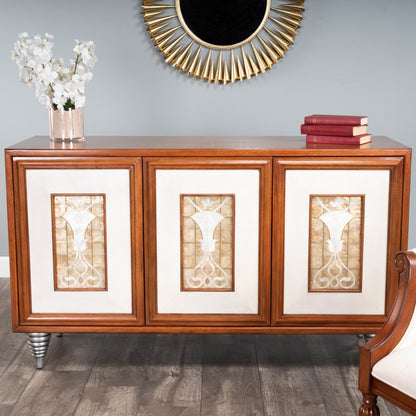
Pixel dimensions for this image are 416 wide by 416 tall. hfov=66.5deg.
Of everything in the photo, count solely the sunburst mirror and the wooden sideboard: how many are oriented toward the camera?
2

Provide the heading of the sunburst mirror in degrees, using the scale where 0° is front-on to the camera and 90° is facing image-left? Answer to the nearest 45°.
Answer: approximately 0°

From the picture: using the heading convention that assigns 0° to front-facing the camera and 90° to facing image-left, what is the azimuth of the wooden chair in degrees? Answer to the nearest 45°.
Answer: approximately 45°

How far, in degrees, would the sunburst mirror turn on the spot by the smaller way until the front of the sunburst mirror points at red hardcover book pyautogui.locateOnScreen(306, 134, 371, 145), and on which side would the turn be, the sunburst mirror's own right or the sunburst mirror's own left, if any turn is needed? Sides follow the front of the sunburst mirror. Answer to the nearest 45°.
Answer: approximately 45° to the sunburst mirror's own left
